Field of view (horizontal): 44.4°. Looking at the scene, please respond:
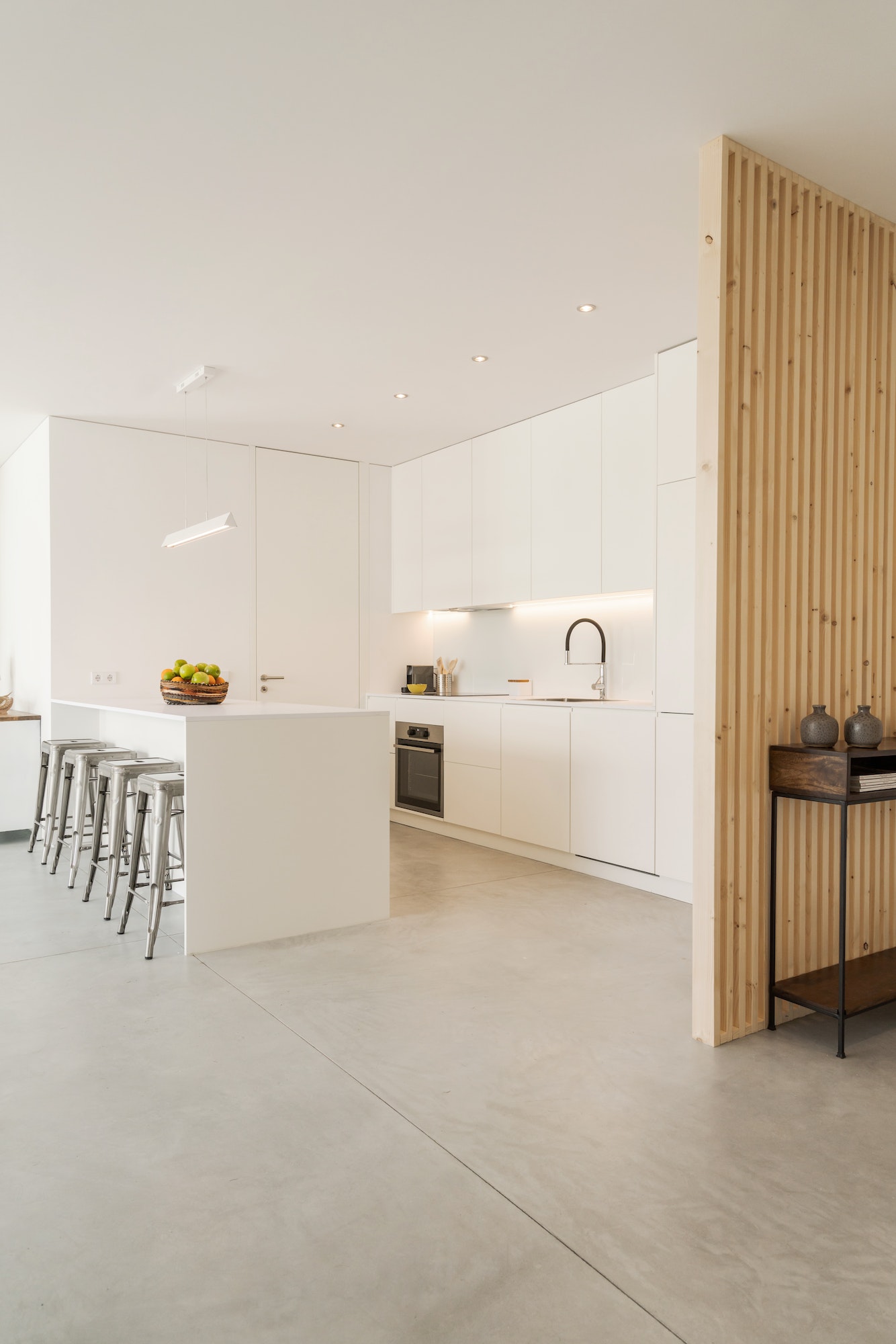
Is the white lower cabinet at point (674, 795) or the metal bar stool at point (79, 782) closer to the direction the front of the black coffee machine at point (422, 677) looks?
the metal bar stool

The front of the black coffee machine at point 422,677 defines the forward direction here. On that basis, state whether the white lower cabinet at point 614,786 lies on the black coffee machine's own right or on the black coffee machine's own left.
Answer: on the black coffee machine's own left

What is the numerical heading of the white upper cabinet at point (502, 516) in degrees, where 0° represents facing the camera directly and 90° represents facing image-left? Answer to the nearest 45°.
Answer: approximately 45°

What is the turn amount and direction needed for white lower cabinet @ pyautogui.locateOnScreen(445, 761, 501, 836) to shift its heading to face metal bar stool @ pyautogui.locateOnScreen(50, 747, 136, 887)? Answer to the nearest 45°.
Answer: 0° — it already faces it

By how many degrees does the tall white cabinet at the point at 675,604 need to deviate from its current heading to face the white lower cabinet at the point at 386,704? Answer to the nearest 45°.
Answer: approximately 90° to its right

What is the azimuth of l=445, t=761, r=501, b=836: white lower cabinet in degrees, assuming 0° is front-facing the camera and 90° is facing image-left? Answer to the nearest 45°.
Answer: approximately 45°

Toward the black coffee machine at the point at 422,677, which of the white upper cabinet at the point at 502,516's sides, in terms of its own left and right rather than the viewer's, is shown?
right

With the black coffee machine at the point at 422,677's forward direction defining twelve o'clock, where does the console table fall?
The console table is roughly at 10 o'clock from the black coffee machine.

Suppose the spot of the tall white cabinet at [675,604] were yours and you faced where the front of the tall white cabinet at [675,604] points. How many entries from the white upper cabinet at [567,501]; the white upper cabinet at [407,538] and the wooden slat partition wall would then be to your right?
2
